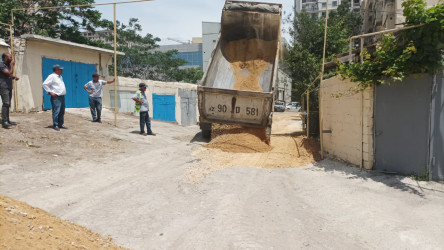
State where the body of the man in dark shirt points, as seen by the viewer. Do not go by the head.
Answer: to the viewer's right

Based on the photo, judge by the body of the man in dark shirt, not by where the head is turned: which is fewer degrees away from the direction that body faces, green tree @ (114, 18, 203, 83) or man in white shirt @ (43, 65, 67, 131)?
the man in white shirt

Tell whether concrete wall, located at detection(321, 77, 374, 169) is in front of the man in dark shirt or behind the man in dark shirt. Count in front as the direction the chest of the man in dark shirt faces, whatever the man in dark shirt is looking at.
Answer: in front

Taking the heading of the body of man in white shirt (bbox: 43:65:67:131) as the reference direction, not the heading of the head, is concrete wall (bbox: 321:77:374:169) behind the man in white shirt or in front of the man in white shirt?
in front

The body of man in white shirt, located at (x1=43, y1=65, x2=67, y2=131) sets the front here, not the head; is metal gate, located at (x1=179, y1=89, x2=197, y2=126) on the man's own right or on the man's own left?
on the man's own left

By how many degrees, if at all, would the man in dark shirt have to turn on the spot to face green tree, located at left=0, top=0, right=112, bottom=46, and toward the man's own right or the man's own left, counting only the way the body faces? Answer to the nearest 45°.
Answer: approximately 90° to the man's own left

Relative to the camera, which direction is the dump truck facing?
away from the camera

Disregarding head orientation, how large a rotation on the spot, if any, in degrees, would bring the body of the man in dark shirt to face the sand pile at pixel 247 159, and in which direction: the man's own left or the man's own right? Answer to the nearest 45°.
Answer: approximately 45° to the man's own right
